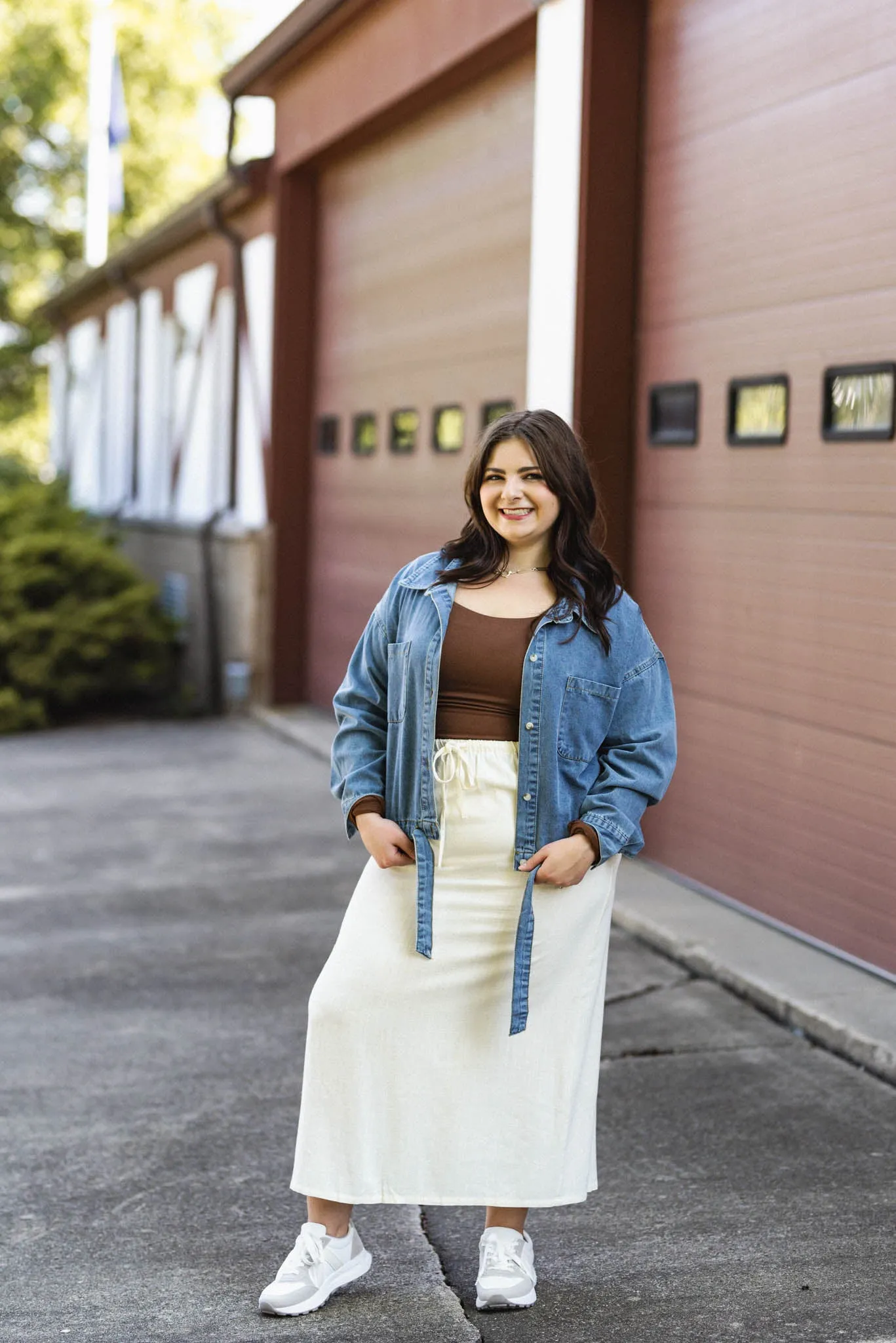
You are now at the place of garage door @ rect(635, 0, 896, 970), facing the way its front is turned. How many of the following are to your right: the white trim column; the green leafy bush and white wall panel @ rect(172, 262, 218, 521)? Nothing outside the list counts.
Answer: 3

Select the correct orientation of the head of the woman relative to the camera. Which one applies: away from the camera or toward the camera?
toward the camera

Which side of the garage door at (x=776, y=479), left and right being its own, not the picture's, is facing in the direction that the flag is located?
right

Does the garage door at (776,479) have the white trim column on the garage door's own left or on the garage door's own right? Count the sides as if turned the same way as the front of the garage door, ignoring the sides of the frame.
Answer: on the garage door's own right

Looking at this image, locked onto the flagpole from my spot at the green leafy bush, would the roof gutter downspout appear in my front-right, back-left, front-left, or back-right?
front-right

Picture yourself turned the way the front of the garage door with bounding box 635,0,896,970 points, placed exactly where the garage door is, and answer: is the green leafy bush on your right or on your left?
on your right

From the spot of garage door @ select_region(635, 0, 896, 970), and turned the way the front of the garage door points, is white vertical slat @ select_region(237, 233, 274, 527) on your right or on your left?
on your right

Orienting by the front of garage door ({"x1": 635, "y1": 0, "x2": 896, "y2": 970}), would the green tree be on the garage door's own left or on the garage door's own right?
on the garage door's own right

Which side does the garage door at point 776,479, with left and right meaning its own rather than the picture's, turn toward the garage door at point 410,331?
right

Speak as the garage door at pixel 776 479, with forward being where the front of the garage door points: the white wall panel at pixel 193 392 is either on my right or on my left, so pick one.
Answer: on my right

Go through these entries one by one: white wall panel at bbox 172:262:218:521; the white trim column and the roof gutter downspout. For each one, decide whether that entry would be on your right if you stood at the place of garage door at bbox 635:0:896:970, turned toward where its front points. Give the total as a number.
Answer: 3

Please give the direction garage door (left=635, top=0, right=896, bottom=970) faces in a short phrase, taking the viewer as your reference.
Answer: facing the viewer and to the left of the viewer
